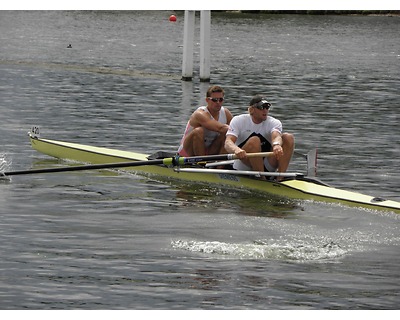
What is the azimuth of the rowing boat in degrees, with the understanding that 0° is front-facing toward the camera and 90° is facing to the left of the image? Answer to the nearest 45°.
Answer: approximately 135°

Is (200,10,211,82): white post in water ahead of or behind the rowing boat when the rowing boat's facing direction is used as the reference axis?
ahead
